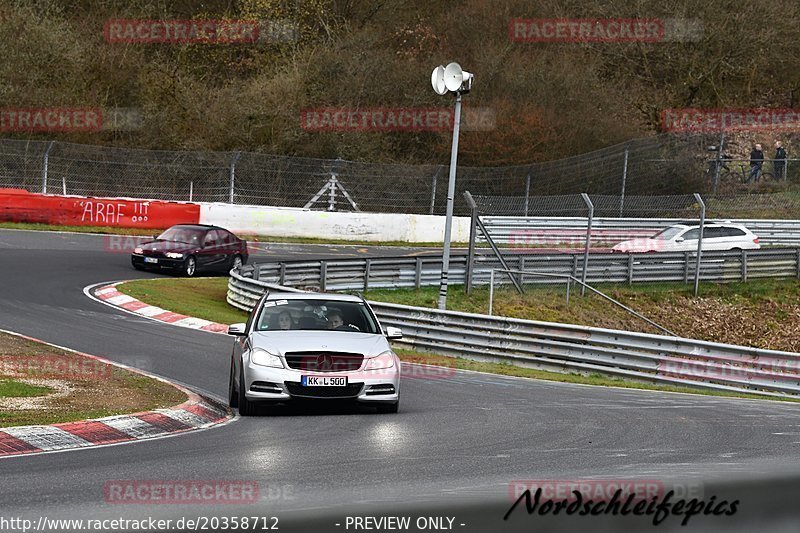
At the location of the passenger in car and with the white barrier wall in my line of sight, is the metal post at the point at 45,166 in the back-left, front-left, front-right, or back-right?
front-left

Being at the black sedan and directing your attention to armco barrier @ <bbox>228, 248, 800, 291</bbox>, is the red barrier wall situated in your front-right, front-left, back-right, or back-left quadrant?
back-left

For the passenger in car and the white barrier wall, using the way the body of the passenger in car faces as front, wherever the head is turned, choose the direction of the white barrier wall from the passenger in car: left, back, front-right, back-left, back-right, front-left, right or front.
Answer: back

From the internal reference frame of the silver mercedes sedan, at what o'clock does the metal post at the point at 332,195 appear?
The metal post is roughly at 6 o'clock from the silver mercedes sedan.

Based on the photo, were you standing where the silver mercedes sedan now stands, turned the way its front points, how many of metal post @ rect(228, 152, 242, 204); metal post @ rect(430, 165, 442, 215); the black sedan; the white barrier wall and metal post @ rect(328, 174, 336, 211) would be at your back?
5

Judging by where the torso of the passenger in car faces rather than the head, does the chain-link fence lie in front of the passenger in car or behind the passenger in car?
behind

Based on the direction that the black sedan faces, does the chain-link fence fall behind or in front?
behind

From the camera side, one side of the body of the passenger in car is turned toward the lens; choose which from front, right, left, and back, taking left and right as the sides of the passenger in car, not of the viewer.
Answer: front

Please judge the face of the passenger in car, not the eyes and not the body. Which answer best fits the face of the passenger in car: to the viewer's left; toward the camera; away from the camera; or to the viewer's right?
toward the camera

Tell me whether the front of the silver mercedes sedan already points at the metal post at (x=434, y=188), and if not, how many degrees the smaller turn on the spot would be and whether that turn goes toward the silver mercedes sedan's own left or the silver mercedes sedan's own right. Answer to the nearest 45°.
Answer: approximately 180°

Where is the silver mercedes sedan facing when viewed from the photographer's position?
facing the viewer

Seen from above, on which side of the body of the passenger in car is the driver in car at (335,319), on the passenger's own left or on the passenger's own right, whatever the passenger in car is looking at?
on the passenger's own left

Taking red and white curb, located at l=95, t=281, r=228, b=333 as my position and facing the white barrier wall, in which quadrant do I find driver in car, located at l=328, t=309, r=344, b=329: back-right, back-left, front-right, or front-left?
back-right

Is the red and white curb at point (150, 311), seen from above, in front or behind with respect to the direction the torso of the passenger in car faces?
behind

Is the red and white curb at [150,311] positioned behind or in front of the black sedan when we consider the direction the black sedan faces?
in front

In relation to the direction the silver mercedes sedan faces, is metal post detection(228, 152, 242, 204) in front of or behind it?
behind

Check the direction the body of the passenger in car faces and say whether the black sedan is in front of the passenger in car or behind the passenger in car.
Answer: behind
